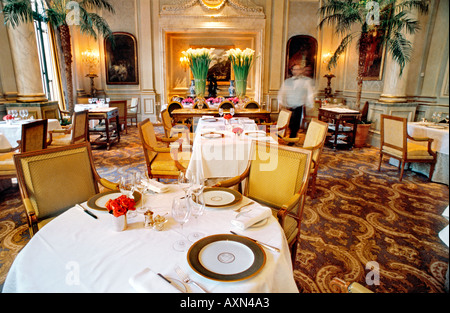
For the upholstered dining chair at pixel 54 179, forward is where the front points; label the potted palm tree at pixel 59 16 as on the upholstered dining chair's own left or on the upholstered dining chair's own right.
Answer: on the upholstered dining chair's own left

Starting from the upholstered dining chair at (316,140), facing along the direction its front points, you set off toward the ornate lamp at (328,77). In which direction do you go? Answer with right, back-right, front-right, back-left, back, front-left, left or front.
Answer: back-right

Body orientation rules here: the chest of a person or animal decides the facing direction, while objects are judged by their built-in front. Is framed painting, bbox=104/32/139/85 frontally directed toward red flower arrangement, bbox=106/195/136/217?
yes

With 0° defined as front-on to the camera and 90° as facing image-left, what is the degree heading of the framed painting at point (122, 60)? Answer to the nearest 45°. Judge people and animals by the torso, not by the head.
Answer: approximately 0°

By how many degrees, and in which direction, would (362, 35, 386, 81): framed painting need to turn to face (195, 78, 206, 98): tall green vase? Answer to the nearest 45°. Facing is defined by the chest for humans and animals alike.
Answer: approximately 45° to its right

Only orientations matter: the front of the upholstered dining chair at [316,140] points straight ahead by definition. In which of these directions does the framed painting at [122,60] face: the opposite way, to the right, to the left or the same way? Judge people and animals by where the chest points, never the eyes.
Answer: to the left

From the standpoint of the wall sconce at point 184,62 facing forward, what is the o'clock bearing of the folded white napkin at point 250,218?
The folded white napkin is roughly at 12 o'clock from the wall sconce.

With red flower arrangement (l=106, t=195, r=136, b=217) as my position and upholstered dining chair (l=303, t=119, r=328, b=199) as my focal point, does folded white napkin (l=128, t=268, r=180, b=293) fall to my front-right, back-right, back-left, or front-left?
back-right

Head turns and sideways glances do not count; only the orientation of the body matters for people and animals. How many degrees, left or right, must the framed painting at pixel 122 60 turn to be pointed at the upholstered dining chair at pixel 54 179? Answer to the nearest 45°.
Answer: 0° — it already faces it

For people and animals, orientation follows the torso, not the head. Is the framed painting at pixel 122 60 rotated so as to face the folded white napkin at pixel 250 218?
yes

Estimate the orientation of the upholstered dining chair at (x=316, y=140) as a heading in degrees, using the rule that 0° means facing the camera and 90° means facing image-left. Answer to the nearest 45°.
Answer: approximately 45°
